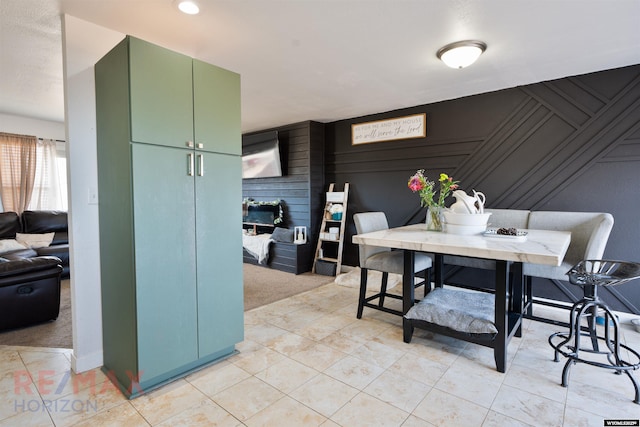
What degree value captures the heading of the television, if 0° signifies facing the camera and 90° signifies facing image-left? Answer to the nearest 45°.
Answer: approximately 45°

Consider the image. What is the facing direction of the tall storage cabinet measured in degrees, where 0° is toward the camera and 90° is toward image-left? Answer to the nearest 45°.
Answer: approximately 315°

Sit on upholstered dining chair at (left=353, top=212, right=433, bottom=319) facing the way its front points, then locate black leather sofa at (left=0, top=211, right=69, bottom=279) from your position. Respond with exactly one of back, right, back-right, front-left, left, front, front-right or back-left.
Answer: back-right

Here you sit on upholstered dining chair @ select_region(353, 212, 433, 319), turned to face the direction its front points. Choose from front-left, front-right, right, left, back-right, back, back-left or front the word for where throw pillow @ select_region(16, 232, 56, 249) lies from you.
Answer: back-right

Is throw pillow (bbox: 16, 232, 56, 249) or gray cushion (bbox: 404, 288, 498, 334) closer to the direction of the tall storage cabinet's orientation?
the gray cushion

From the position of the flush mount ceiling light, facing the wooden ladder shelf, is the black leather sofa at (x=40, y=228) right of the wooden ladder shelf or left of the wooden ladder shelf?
left
